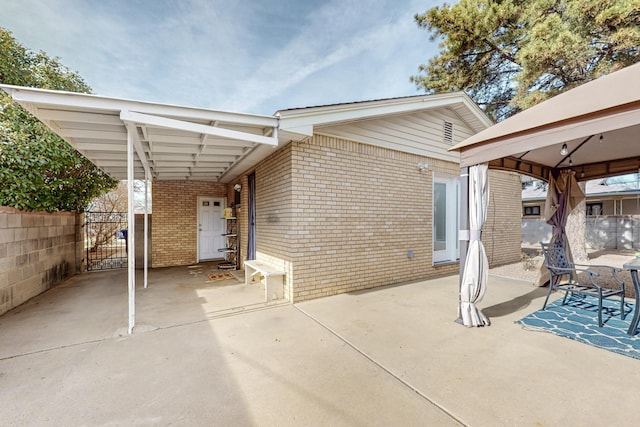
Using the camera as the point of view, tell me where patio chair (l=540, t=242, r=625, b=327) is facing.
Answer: facing the viewer and to the right of the viewer
